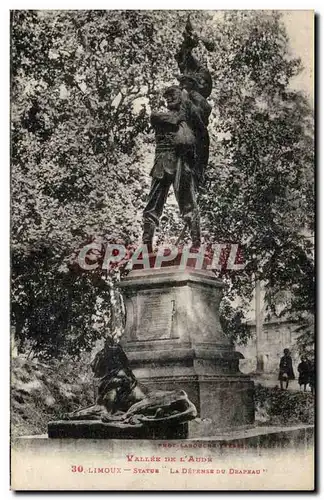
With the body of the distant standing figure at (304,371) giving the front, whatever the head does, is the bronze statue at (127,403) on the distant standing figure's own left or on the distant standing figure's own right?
on the distant standing figure's own right

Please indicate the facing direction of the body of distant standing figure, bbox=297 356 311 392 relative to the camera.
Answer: toward the camera

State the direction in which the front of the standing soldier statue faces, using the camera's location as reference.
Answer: facing the viewer and to the left of the viewer
